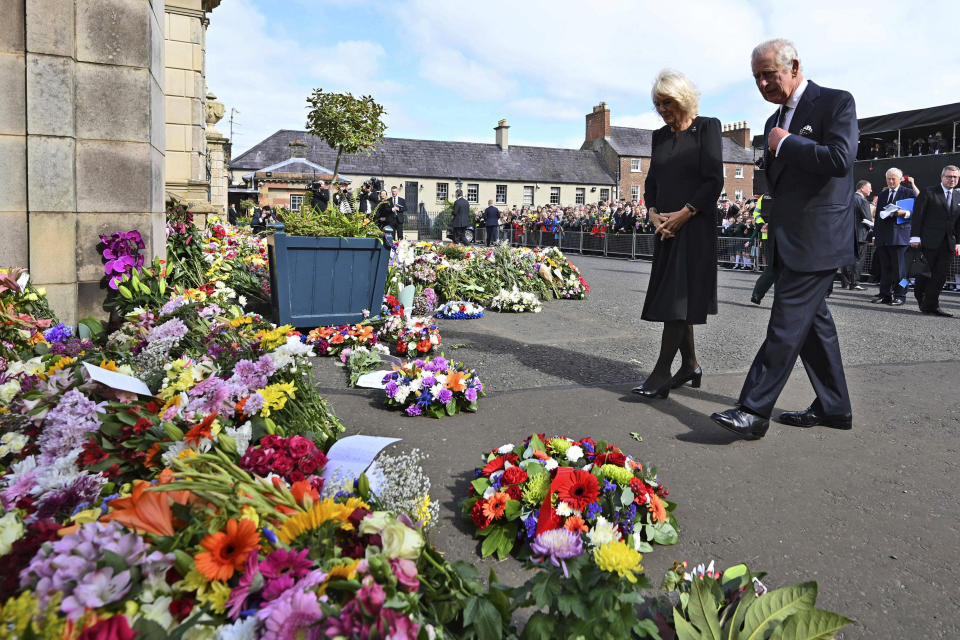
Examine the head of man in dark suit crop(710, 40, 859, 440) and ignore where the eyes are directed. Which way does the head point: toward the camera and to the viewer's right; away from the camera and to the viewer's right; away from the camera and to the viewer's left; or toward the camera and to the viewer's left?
toward the camera and to the viewer's left

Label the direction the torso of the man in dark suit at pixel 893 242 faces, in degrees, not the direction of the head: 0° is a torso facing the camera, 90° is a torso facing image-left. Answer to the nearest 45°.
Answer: approximately 45°

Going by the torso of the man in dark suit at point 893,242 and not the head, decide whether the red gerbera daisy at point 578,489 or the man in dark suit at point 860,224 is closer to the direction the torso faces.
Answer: the red gerbera daisy

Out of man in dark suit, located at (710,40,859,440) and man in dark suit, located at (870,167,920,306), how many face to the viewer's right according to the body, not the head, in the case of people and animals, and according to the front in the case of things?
0

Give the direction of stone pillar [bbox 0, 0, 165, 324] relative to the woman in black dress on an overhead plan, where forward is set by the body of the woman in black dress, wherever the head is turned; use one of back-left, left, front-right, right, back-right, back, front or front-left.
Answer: front-right

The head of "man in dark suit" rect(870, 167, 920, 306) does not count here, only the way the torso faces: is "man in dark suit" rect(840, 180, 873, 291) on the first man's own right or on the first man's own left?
on the first man's own right

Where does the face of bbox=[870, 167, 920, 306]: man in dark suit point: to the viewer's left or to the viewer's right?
to the viewer's left

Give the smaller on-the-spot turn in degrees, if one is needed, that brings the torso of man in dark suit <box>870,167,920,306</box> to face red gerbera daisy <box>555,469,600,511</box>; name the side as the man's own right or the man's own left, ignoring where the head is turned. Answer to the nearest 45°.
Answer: approximately 45° to the man's own left

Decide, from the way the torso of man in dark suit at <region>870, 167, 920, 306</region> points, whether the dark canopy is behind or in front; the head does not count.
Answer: behind
